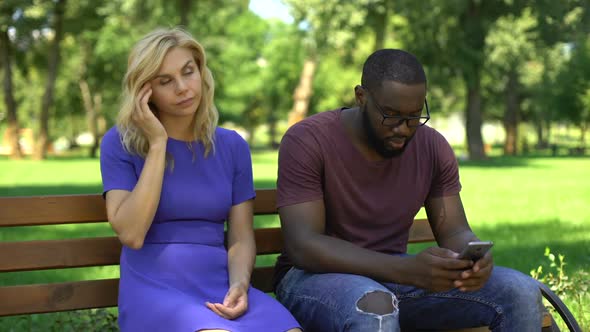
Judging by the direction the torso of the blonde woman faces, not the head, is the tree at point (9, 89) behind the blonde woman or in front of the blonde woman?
behind

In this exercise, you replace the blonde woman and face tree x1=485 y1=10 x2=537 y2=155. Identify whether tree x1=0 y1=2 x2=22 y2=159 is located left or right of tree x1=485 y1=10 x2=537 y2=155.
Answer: left

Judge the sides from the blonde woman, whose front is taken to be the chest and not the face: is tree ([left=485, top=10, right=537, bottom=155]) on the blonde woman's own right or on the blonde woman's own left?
on the blonde woman's own left

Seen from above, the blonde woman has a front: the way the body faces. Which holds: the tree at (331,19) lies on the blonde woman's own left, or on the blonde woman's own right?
on the blonde woman's own left

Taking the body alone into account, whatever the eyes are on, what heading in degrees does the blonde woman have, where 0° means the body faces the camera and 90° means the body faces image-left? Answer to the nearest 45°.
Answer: approximately 315°
